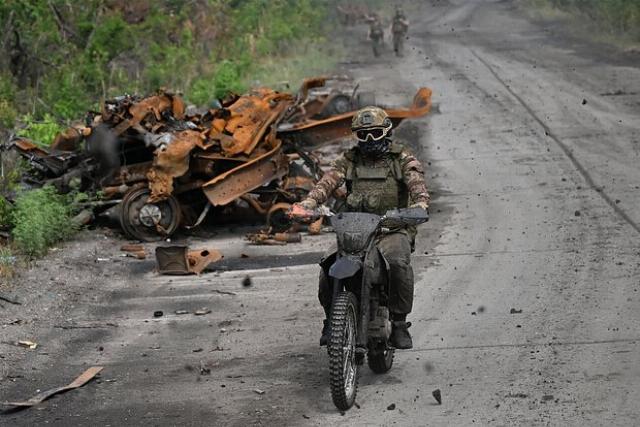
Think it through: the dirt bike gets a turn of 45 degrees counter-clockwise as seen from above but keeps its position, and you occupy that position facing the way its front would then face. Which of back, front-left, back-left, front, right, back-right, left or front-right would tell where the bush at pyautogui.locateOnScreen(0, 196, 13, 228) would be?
back

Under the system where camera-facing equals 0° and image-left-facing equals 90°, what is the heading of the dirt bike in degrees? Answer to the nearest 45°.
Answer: approximately 0°

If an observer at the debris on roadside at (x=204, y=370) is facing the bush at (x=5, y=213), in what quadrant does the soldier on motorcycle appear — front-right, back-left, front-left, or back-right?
back-right

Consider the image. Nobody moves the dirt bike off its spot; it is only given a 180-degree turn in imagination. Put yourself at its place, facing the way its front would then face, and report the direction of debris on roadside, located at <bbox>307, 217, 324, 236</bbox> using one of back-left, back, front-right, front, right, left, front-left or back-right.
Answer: front

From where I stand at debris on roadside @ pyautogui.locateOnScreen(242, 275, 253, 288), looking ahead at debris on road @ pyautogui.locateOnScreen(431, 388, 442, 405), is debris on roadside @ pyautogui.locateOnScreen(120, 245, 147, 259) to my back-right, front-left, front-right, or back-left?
back-right

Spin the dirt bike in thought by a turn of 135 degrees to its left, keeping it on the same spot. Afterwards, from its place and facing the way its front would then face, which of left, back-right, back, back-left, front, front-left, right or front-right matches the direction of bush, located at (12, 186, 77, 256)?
left

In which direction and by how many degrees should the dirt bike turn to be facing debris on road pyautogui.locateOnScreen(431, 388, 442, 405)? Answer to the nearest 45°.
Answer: approximately 45° to its left

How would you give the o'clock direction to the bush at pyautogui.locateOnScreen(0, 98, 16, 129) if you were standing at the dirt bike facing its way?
The bush is roughly at 5 o'clock from the dirt bike.

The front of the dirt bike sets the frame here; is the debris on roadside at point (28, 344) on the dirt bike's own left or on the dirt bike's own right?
on the dirt bike's own right

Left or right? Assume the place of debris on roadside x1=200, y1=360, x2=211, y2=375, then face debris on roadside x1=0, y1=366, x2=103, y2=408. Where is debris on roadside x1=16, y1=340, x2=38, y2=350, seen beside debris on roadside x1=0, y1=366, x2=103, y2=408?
right

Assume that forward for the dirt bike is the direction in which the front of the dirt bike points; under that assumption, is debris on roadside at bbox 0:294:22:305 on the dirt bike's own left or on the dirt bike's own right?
on the dirt bike's own right

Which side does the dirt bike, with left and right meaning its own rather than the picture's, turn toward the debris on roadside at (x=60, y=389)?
right

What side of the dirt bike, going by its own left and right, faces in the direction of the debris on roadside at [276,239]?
back
